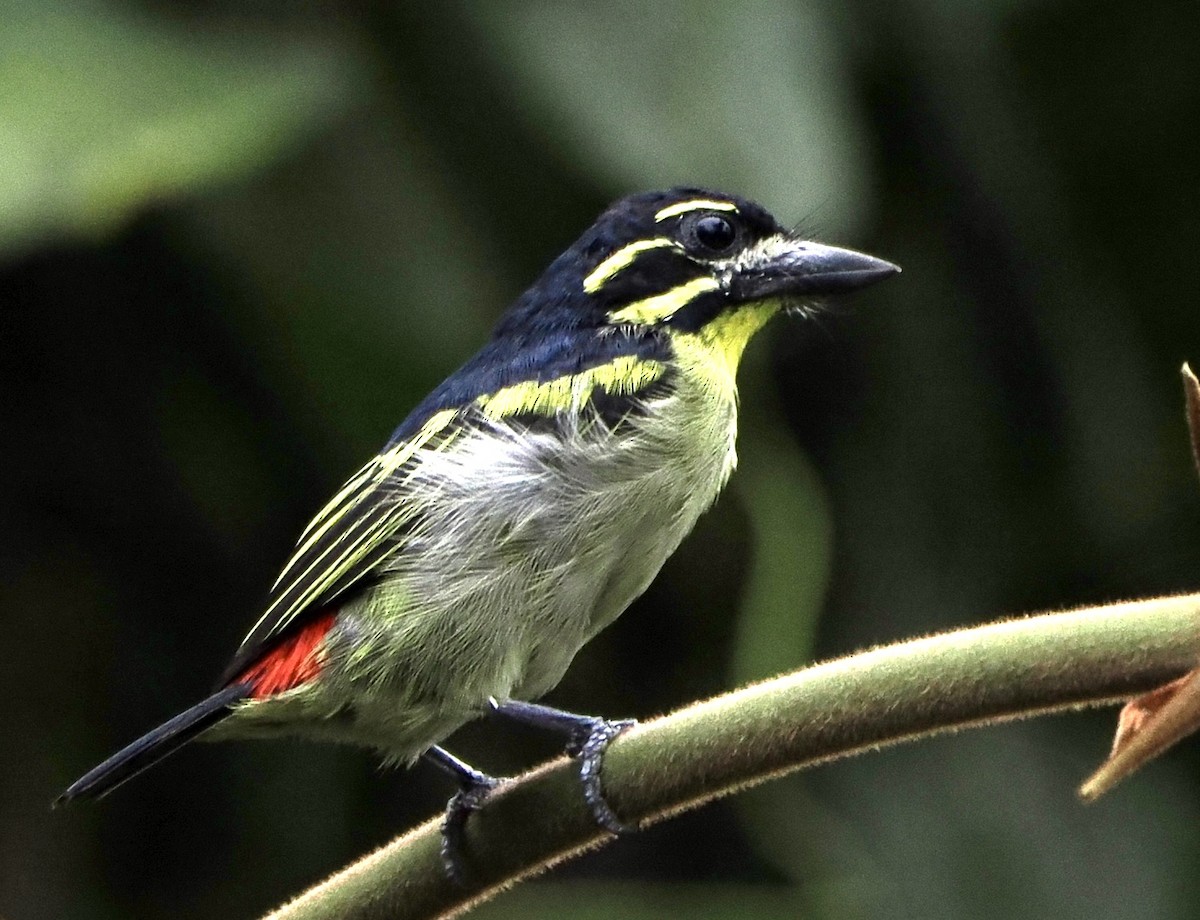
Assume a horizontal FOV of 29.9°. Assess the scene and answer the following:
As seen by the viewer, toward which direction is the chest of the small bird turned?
to the viewer's right
